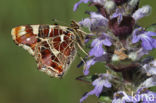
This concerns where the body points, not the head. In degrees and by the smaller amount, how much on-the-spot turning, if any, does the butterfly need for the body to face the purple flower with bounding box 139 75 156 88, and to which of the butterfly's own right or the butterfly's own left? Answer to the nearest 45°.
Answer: approximately 45° to the butterfly's own right

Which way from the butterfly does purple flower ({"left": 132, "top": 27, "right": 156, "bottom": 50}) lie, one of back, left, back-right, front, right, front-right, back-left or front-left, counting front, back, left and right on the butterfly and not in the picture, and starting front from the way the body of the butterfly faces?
front-right

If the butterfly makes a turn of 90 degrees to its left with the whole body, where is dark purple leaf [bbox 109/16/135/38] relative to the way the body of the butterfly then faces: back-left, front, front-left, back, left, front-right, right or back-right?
back-right

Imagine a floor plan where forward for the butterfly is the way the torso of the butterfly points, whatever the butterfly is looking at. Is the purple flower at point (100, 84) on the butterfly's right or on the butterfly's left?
on the butterfly's right

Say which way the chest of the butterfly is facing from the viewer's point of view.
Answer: to the viewer's right

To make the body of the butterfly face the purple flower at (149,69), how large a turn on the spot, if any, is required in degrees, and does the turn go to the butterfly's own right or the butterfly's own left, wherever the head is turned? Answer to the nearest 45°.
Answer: approximately 45° to the butterfly's own right

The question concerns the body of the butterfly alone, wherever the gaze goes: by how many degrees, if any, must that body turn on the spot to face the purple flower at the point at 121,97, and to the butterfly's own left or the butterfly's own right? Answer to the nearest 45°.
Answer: approximately 45° to the butterfly's own right

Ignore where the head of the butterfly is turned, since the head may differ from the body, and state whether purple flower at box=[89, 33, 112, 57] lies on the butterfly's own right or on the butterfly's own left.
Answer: on the butterfly's own right
